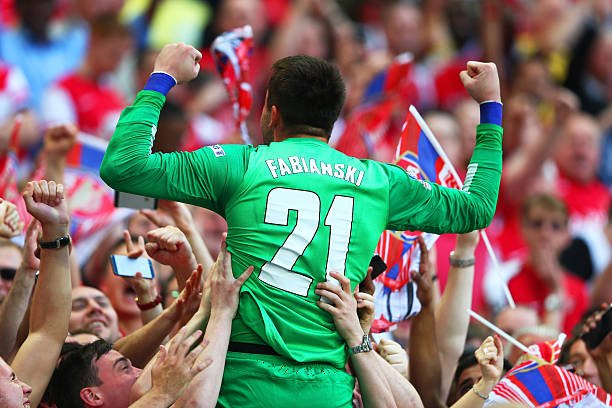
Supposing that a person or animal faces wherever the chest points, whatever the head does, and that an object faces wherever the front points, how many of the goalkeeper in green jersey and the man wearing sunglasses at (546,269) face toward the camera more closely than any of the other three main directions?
1

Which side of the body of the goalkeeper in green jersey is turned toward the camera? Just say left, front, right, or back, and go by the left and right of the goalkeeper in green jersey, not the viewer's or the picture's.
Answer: back

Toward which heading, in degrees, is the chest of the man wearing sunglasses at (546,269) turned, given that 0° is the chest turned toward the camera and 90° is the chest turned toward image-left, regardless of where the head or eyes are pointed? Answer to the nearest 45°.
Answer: approximately 0°

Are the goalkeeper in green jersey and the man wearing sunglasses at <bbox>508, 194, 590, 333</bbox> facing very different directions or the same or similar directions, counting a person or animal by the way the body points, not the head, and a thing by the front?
very different directions

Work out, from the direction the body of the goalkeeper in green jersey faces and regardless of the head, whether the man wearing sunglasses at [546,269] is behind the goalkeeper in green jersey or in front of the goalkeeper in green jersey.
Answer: in front

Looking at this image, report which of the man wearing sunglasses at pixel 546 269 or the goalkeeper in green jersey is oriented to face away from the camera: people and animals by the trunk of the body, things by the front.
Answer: the goalkeeper in green jersey

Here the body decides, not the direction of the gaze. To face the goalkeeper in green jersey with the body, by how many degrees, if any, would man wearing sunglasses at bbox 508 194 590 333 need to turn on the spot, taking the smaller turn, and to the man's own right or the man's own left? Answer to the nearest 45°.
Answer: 0° — they already face them
